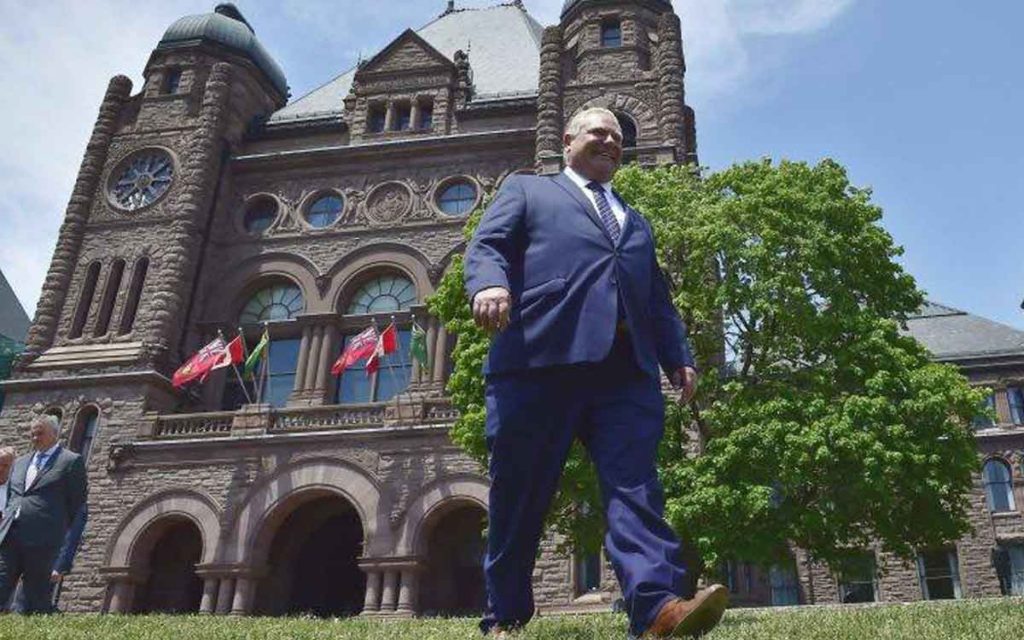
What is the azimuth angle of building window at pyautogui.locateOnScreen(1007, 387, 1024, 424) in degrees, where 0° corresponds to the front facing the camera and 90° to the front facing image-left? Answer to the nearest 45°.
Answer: approximately 0°

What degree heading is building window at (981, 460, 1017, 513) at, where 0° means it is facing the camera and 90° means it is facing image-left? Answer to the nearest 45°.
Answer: approximately 0°

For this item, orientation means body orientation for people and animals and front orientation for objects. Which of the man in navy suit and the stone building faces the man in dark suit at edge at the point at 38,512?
the stone building

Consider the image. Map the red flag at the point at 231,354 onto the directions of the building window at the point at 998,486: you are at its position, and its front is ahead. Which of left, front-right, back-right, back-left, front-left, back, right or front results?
front-right

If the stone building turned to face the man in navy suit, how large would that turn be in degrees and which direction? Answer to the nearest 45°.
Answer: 0° — it already faces them

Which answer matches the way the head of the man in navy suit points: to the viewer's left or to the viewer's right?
to the viewer's right

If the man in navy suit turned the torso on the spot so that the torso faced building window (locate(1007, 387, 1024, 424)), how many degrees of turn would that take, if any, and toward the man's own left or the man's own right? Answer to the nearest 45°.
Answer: approximately 90° to the man's own left

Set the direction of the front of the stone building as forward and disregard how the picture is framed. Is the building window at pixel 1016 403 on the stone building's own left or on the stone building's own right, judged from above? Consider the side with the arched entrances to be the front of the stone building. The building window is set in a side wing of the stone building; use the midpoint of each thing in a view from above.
on the stone building's own left
